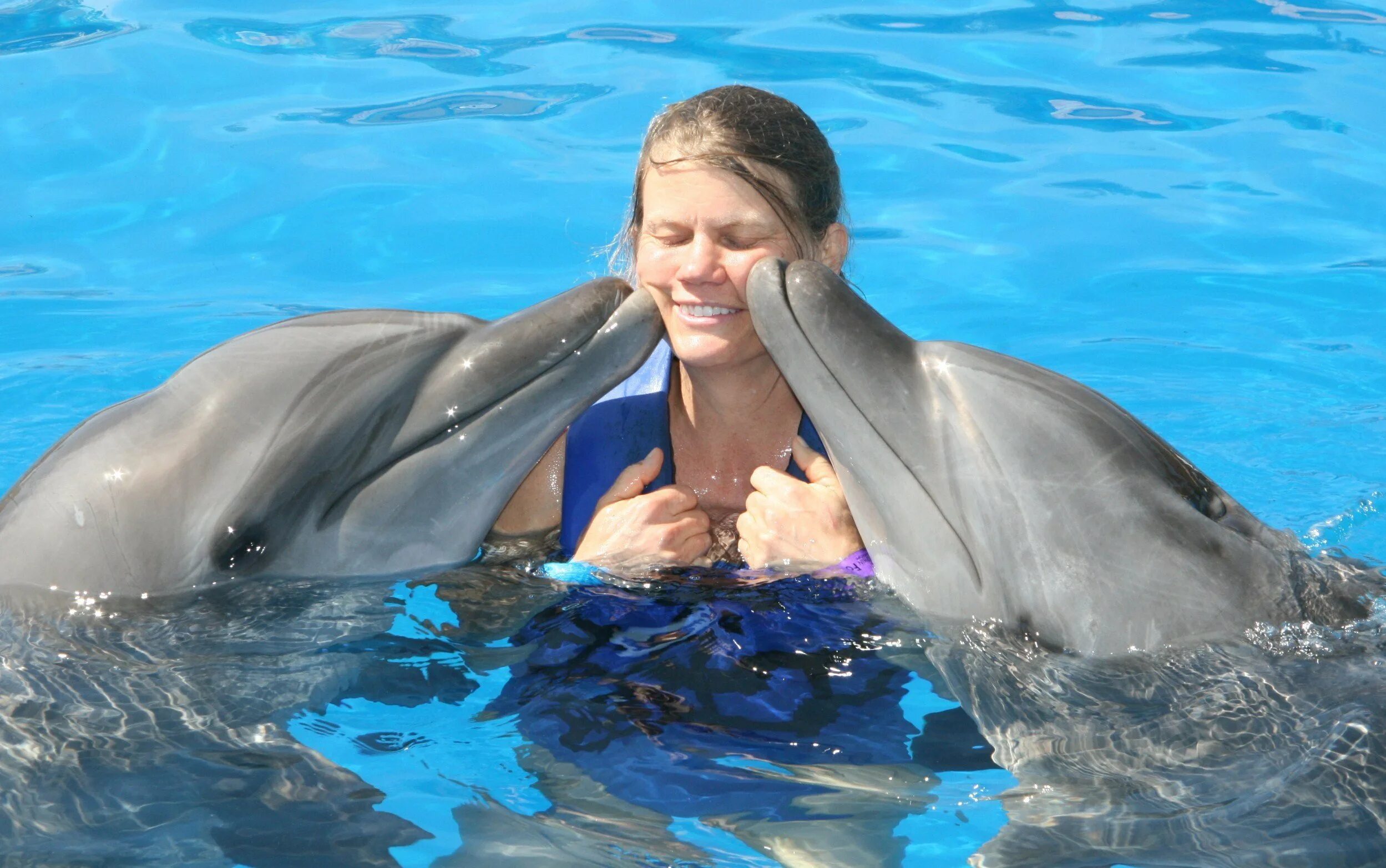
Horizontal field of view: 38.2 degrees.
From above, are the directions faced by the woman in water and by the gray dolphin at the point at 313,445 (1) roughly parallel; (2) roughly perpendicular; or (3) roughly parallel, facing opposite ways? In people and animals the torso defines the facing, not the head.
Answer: roughly perpendicular

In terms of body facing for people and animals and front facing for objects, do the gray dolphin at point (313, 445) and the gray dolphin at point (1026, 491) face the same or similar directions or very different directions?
very different directions

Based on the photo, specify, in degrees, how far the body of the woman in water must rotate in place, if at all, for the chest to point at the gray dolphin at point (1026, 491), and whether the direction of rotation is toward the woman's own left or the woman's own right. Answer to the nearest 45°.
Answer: approximately 45° to the woman's own left

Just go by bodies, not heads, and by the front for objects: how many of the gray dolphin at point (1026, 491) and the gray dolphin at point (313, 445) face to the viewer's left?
1

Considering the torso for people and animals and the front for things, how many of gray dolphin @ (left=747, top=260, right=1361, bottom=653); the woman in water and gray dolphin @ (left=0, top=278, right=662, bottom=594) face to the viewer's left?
1

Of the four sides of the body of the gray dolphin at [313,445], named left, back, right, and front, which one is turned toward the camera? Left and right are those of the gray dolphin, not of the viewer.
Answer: right

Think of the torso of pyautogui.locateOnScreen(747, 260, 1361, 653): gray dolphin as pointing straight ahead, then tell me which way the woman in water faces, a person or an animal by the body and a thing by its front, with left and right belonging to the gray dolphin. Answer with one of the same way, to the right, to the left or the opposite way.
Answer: to the left

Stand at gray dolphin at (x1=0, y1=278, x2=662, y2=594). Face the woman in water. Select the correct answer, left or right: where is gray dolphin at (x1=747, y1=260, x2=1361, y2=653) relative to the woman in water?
right

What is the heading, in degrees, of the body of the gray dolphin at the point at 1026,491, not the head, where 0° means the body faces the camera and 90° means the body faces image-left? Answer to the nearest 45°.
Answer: approximately 90°

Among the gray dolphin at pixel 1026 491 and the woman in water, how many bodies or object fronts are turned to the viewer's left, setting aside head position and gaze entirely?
1

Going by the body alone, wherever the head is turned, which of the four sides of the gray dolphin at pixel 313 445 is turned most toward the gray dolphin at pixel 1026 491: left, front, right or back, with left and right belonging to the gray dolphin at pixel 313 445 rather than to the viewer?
front

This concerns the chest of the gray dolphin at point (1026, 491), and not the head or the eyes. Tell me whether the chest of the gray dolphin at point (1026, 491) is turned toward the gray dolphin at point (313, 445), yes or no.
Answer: yes

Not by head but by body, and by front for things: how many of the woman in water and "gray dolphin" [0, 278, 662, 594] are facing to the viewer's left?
0

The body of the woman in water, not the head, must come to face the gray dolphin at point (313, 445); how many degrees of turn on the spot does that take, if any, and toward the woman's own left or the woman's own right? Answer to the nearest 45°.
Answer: approximately 45° to the woman's own right
